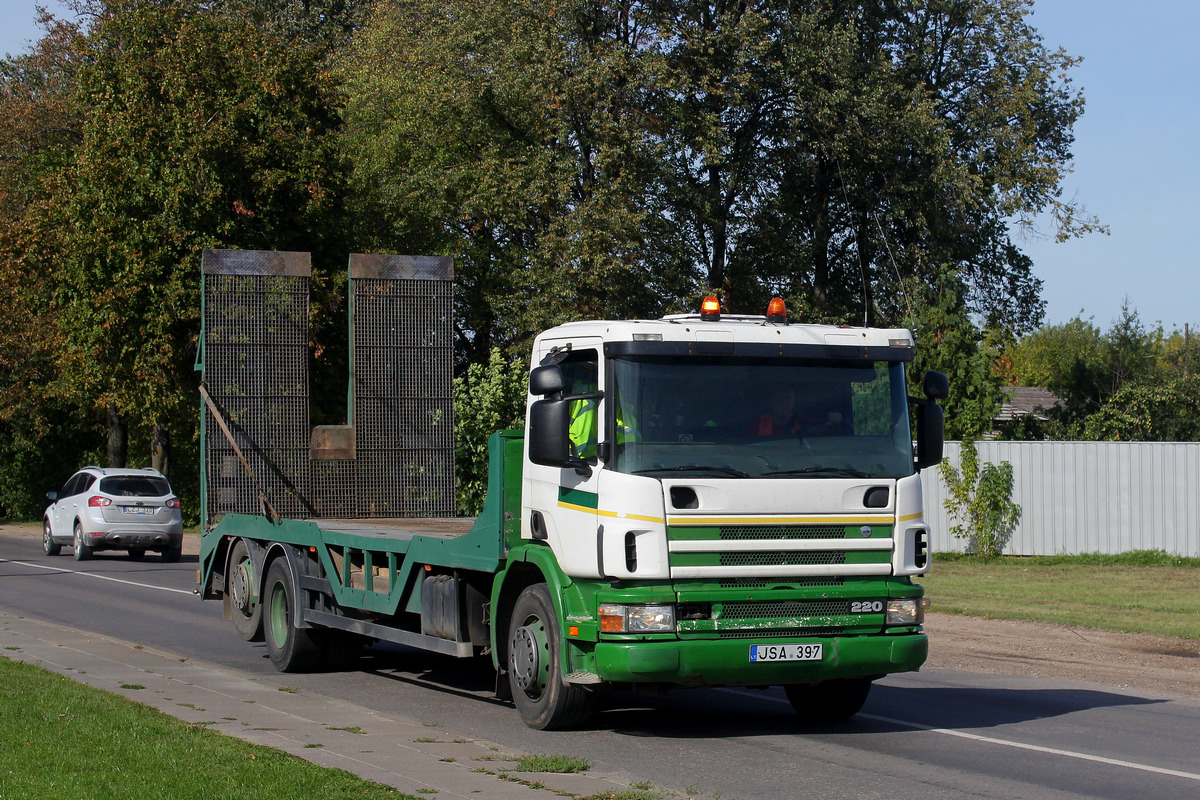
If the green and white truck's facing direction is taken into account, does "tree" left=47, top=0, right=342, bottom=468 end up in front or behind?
behind

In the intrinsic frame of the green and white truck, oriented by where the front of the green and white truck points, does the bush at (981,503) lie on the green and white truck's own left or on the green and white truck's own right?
on the green and white truck's own left

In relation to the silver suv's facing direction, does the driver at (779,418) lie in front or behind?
behind

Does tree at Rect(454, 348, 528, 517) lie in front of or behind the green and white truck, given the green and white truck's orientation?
behind

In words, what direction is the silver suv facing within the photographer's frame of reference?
facing away from the viewer and to the left of the viewer

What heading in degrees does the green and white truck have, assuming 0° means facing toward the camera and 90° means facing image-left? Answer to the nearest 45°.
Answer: approximately 315°

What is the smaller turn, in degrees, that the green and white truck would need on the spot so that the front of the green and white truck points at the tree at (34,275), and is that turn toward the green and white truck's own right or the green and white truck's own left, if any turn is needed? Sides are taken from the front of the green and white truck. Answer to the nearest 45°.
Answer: approximately 180°

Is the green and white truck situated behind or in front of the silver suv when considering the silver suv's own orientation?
behind

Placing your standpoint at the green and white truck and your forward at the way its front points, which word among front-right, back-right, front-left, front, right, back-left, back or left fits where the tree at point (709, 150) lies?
back-left

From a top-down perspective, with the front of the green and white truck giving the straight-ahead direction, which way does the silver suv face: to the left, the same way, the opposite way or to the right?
the opposite way

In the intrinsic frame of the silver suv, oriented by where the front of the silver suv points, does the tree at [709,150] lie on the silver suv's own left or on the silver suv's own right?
on the silver suv's own right

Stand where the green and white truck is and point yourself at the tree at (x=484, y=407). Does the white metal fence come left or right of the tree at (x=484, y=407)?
right
